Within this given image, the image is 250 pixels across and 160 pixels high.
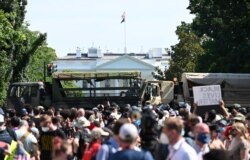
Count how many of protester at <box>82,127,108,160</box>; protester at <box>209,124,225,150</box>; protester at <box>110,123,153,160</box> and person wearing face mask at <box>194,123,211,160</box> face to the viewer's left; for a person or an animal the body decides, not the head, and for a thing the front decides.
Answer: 0

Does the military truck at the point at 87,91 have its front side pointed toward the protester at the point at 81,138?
no

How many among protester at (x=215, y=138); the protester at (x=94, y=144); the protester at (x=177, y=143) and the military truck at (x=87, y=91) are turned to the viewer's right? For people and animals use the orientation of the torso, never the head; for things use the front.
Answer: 1

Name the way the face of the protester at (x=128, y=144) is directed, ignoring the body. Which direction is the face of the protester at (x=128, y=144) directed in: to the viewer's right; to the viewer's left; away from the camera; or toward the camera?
away from the camera

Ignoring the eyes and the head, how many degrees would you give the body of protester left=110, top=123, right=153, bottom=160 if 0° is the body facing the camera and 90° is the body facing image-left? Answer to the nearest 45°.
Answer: approximately 180°
